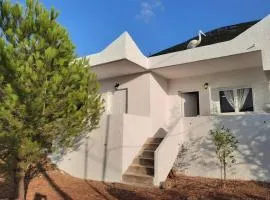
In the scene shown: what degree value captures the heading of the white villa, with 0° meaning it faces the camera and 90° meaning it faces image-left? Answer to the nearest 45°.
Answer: approximately 0°

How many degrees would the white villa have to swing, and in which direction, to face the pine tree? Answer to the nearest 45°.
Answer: approximately 45° to its right
